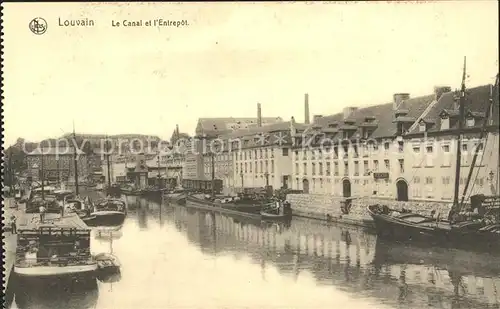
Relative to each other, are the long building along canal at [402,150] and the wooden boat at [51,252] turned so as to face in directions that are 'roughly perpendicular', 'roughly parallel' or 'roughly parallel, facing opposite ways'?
roughly perpendicular

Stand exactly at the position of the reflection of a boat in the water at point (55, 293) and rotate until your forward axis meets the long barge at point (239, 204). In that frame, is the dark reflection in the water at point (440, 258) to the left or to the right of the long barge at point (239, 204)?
right

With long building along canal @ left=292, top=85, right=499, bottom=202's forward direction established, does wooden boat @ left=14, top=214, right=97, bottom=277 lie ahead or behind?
ahead
